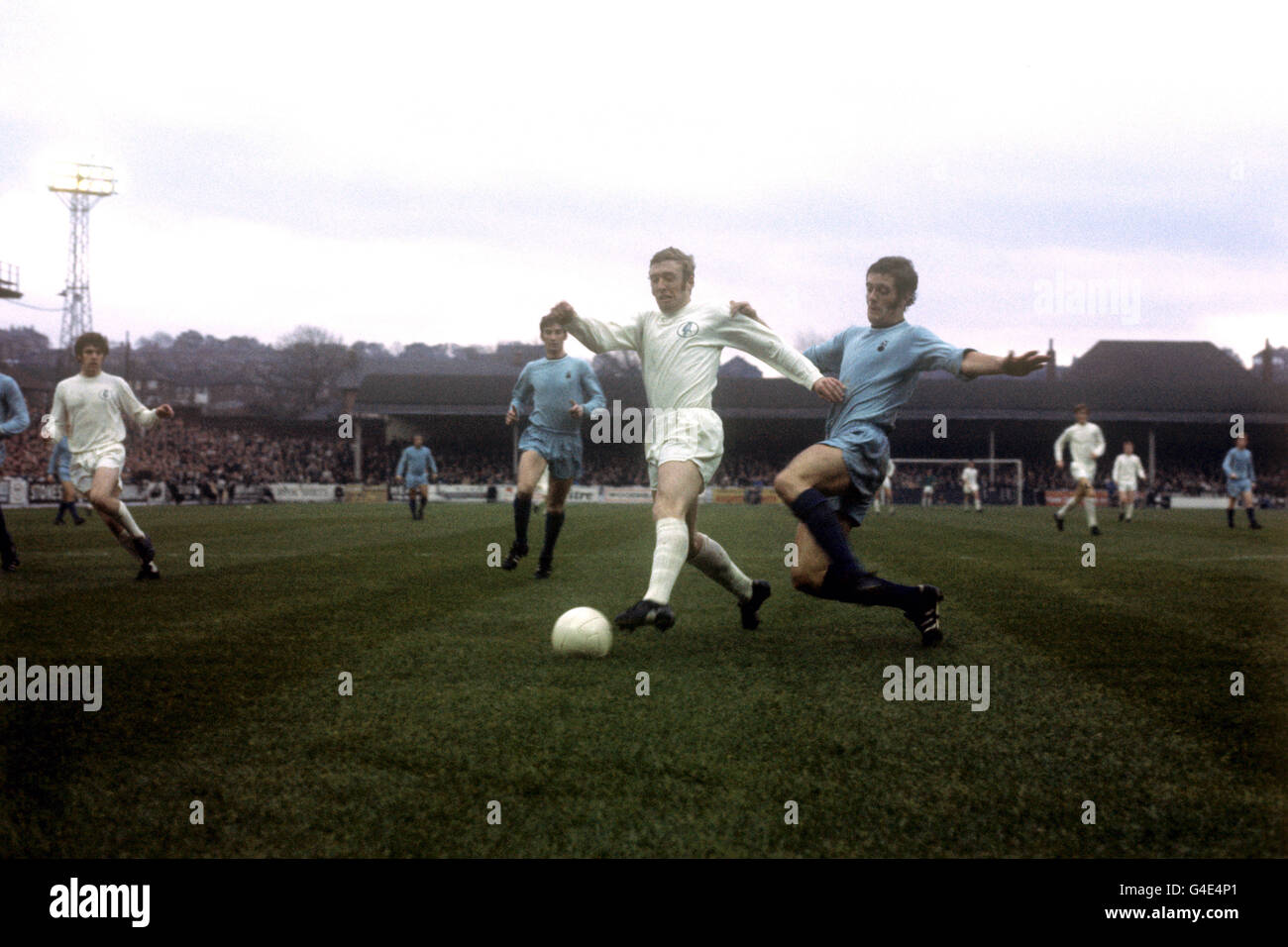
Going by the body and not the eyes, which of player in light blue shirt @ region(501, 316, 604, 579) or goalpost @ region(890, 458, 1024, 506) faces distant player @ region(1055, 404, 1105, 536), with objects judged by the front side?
the goalpost

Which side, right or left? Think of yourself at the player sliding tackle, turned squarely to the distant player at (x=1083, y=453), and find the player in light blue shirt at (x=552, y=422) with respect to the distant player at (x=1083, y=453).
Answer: left

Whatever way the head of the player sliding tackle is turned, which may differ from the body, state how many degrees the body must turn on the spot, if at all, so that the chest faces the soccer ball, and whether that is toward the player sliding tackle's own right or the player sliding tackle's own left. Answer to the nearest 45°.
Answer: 0° — they already face it

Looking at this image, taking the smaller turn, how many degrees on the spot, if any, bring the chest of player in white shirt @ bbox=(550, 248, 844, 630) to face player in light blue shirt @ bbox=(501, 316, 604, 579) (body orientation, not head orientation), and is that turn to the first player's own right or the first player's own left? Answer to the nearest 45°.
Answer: approximately 135° to the first player's own right

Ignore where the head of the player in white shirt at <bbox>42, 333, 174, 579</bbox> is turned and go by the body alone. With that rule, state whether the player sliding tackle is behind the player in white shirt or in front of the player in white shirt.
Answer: in front

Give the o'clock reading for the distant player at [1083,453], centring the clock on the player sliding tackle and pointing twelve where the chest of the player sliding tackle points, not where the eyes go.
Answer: The distant player is roughly at 5 o'clock from the player sliding tackle.

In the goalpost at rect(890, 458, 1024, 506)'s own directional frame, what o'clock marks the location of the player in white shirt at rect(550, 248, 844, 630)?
The player in white shirt is roughly at 12 o'clock from the goalpost.

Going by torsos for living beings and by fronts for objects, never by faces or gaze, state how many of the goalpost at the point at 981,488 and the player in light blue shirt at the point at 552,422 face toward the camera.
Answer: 2

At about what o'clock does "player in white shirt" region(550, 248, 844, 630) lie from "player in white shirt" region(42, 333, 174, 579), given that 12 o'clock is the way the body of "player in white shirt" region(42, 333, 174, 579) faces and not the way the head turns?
"player in white shirt" region(550, 248, 844, 630) is roughly at 11 o'clock from "player in white shirt" region(42, 333, 174, 579).

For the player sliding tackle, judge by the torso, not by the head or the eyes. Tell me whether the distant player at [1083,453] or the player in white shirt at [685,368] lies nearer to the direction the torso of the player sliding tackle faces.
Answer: the player in white shirt
